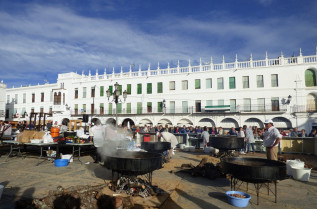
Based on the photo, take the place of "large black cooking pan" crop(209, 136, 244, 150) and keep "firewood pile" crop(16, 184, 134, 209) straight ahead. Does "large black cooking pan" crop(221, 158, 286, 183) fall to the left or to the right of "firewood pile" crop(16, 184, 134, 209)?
left

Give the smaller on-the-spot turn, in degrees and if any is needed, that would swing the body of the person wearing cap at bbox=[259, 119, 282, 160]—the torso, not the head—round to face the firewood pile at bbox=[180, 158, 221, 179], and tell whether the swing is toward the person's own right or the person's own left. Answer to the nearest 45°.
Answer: approximately 45° to the person's own right

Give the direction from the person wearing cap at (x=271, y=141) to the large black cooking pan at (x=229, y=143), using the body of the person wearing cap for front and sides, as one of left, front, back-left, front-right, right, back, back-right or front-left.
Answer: right

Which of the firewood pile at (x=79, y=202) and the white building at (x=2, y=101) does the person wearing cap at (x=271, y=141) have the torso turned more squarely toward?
the firewood pile

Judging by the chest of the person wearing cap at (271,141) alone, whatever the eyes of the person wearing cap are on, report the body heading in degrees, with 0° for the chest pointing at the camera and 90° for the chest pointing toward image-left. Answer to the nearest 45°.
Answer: approximately 45°

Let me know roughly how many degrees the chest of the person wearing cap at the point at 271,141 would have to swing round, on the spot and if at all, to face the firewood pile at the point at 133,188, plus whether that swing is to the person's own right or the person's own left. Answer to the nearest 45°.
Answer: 0° — they already face it

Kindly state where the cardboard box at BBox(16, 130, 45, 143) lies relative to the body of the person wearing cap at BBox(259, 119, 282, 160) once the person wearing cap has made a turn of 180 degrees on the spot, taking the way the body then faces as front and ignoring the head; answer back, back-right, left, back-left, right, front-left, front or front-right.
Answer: back-left

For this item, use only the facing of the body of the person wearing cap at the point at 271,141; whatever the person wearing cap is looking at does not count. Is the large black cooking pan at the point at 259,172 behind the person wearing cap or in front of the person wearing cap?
in front
